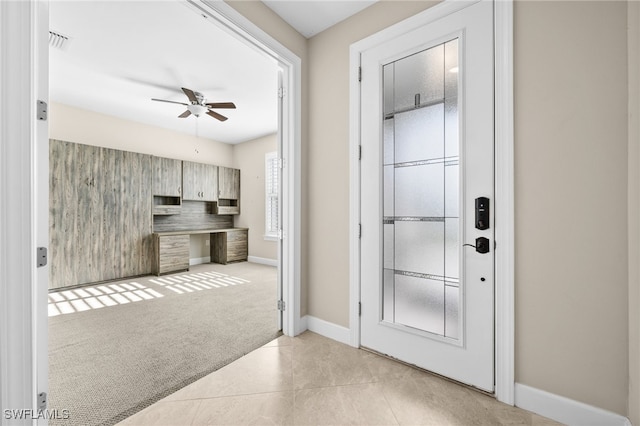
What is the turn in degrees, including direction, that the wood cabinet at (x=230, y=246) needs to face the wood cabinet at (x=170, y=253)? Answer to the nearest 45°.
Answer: approximately 90° to its right

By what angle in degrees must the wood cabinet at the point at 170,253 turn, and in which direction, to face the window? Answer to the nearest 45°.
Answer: approximately 45° to its left

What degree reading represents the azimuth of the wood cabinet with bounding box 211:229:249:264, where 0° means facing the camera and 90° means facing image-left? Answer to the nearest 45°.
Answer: approximately 315°

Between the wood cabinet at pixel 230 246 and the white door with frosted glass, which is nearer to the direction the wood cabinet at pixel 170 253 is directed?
the white door with frosted glass

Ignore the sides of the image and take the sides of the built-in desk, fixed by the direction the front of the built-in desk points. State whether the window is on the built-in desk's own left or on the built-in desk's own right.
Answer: on the built-in desk's own left

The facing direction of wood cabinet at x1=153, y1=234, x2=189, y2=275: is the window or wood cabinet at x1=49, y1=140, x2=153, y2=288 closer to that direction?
the window
